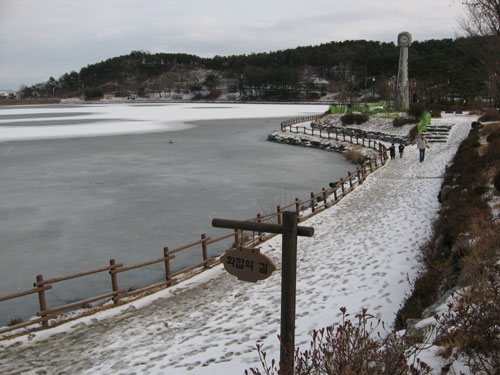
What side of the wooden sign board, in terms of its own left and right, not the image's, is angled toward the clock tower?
back

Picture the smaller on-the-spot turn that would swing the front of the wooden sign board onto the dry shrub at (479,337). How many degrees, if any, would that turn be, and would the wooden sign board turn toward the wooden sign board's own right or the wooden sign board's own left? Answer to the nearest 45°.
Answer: approximately 90° to the wooden sign board's own left

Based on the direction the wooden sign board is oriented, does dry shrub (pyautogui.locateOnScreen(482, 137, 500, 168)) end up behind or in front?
behind

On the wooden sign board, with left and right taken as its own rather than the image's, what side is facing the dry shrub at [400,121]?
back

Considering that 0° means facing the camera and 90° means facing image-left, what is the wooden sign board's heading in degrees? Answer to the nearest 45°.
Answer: approximately 0°
